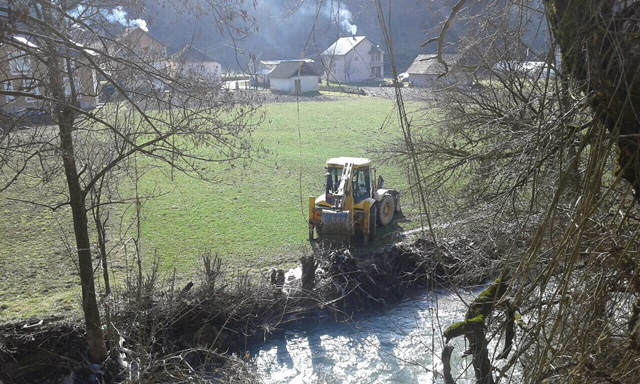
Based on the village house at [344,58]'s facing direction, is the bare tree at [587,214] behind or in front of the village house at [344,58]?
in front

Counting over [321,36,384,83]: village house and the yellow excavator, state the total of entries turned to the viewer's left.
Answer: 0

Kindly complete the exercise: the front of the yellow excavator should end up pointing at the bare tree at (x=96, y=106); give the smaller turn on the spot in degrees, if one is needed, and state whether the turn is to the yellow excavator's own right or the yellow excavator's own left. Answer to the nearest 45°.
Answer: approximately 135° to the yellow excavator's own right

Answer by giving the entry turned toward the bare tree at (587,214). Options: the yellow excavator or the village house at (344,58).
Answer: the village house

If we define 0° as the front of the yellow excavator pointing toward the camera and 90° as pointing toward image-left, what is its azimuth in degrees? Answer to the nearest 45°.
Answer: approximately 225°

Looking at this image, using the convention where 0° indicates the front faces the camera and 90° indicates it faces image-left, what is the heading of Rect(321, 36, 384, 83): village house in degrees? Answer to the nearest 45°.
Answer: approximately 315°
